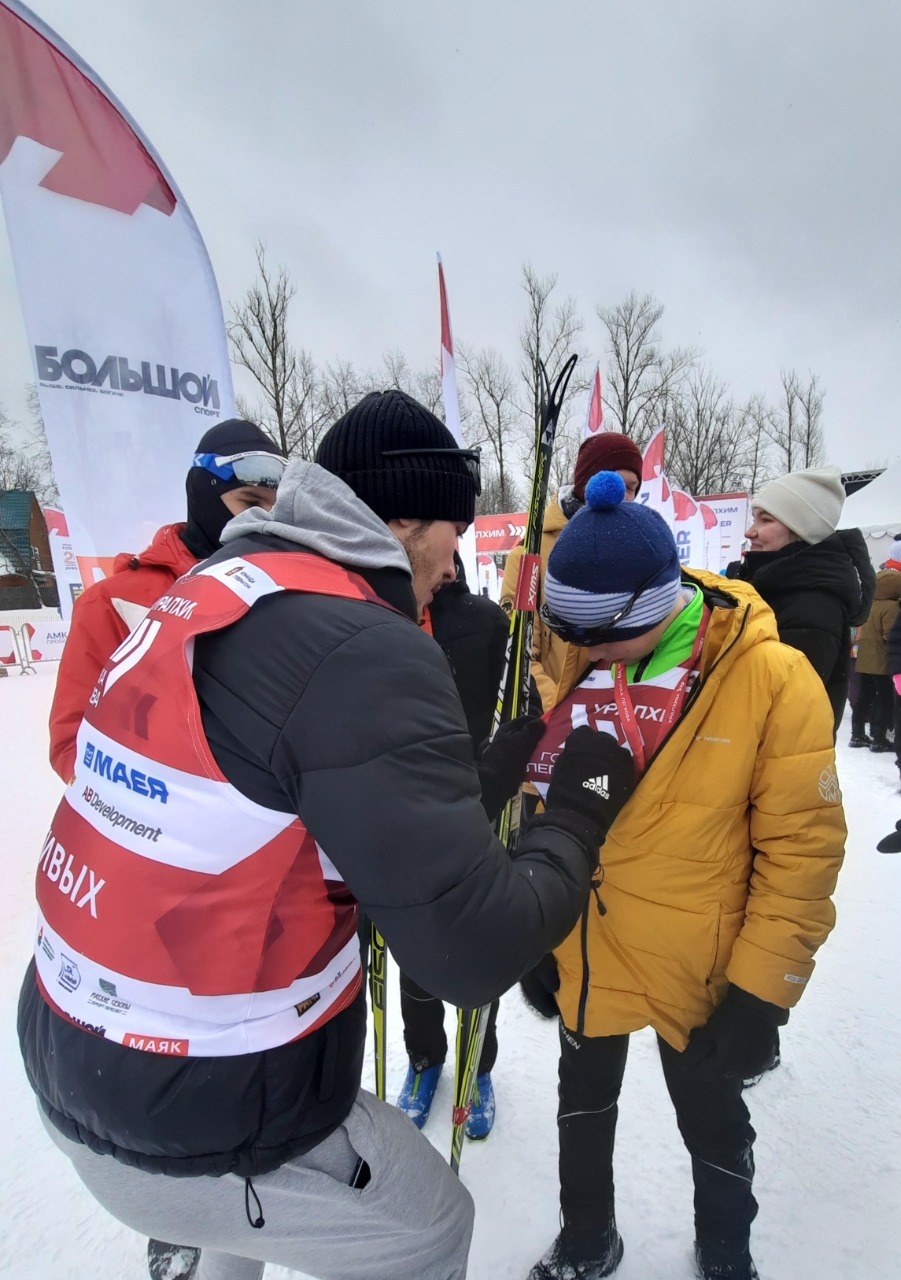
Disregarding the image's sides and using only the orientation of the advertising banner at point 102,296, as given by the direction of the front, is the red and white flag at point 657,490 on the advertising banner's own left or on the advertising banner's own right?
on the advertising banner's own left

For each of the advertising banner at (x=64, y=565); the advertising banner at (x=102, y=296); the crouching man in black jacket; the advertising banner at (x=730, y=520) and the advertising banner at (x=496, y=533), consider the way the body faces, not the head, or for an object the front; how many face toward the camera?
4

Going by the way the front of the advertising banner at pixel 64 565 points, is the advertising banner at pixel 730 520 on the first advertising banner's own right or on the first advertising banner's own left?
on the first advertising banner's own left

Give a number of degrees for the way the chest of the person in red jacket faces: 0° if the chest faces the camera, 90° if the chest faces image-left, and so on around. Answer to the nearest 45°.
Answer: approximately 315°

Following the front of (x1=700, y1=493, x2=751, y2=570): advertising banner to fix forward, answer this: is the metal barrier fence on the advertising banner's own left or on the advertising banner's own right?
on the advertising banner's own right
